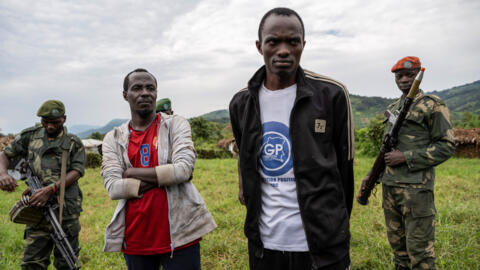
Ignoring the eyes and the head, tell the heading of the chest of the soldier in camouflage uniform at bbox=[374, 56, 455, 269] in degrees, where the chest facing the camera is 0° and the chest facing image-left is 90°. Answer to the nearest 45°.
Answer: approximately 45°

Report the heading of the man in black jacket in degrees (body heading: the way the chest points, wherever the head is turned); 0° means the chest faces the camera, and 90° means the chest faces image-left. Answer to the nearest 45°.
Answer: approximately 0°

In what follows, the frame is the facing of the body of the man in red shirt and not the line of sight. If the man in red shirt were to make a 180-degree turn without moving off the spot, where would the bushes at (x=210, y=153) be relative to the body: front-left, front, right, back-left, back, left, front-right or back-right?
front

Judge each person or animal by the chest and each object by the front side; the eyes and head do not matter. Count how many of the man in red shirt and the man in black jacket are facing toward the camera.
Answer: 2

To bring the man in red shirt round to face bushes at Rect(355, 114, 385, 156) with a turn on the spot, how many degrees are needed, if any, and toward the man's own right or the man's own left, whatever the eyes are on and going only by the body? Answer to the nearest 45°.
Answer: approximately 135° to the man's own left

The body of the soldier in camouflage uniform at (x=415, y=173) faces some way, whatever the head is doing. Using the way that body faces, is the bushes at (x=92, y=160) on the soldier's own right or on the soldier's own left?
on the soldier's own right

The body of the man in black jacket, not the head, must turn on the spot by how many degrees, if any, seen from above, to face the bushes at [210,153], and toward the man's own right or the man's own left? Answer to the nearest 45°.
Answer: approximately 180°

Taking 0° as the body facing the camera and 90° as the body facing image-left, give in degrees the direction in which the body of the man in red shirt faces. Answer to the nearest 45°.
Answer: approximately 0°
